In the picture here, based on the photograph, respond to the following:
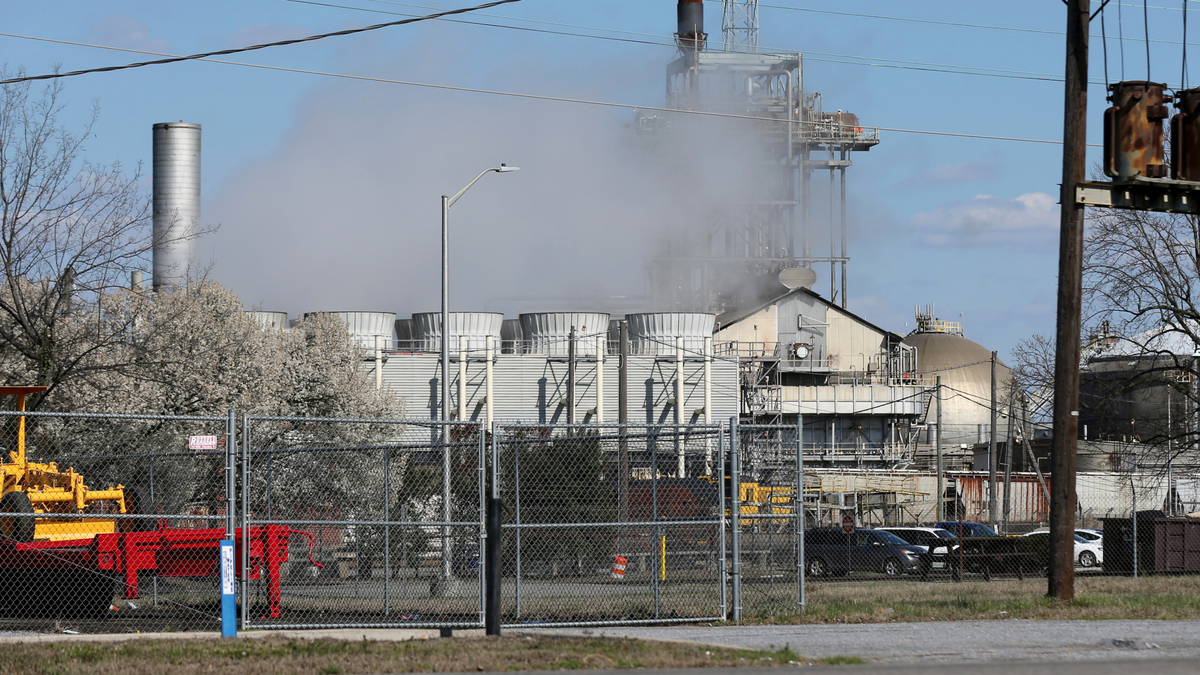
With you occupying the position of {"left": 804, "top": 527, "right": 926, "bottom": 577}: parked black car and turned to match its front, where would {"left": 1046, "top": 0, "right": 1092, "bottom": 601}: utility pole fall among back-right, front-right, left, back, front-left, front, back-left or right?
front-right

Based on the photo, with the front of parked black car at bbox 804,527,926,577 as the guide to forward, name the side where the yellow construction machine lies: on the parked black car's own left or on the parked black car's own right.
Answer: on the parked black car's own right

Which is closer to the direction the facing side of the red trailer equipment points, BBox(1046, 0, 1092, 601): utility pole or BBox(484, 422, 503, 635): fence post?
the utility pole

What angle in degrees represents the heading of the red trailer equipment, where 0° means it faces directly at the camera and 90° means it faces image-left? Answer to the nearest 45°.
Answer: approximately 270°

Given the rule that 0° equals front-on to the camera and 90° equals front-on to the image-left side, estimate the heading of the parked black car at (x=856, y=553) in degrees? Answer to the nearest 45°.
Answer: approximately 315°

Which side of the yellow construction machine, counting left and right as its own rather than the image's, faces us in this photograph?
right
